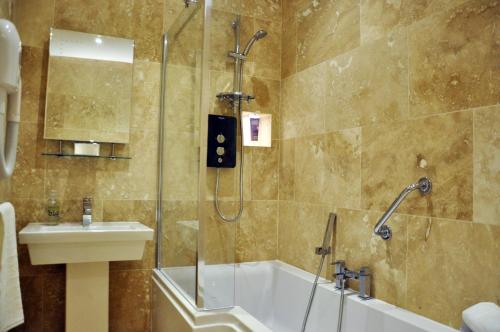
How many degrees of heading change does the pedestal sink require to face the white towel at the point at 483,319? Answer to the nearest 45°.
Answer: approximately 45° to its left

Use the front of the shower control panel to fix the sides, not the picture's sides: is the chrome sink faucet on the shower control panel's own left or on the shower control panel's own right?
on the shower control panel's own right

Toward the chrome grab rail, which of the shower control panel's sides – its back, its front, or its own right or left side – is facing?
left

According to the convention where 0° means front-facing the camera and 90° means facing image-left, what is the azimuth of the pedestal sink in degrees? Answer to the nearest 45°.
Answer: approximately 0°

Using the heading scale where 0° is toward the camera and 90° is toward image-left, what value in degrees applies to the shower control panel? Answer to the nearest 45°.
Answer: approximately 0°

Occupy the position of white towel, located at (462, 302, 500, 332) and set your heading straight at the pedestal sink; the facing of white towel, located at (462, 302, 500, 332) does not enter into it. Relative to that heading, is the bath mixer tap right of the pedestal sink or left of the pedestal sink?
right
